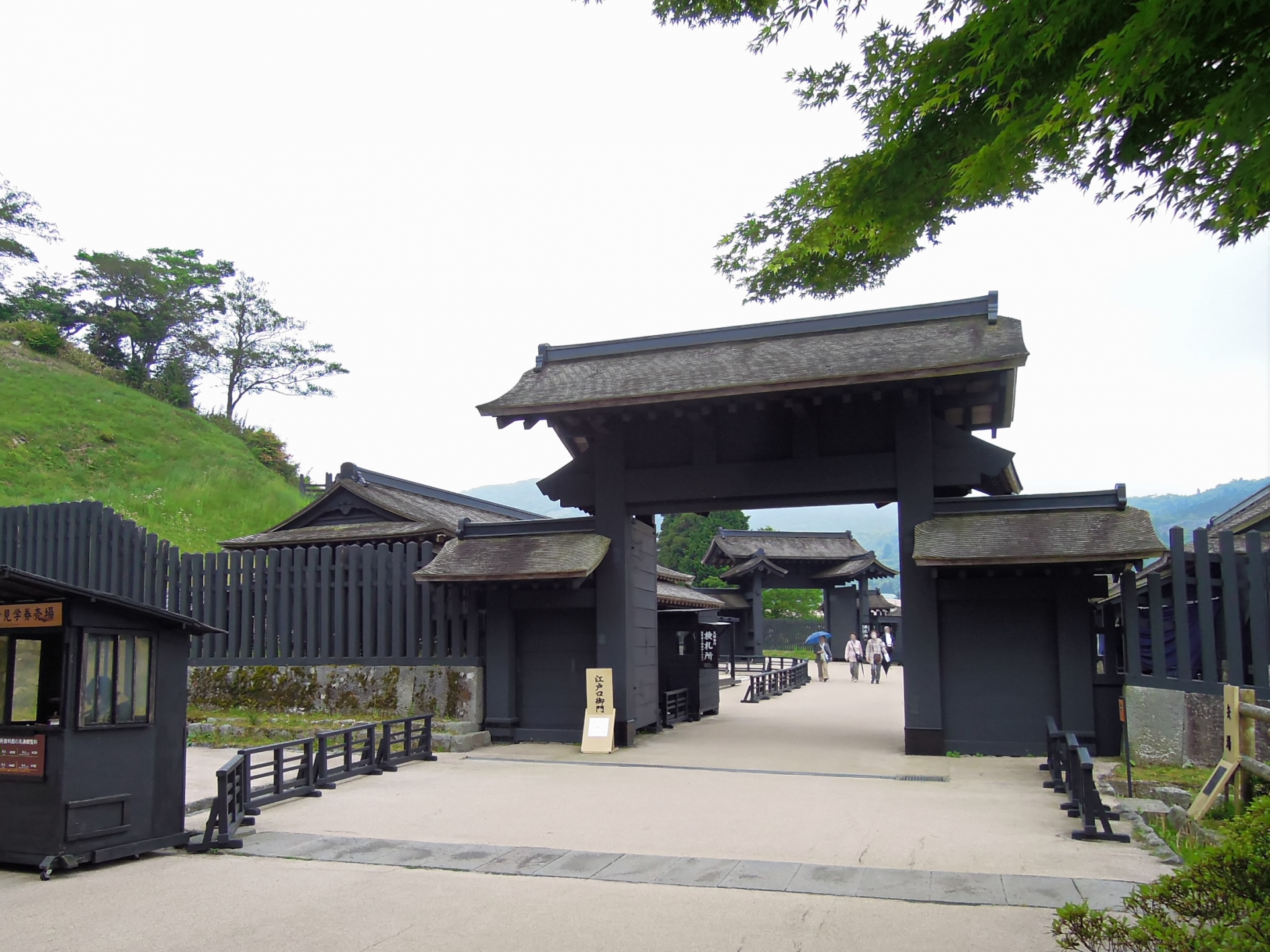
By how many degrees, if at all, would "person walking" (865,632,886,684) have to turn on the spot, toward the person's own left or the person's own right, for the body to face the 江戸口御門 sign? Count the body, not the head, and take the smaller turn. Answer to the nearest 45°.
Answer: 0° — they already face it

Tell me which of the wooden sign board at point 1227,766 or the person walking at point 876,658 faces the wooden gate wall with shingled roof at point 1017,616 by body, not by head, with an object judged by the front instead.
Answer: the person walking

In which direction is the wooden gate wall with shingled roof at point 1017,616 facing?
toward the camera

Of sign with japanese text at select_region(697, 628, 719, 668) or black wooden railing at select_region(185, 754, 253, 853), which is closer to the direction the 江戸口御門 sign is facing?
the black wooden railing

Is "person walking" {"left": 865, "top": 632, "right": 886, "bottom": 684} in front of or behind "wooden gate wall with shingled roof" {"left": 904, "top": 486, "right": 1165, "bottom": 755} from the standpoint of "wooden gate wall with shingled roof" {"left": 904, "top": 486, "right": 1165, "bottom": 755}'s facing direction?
behind

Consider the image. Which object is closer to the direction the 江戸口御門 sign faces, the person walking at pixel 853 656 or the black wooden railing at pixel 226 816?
the black wooden railing

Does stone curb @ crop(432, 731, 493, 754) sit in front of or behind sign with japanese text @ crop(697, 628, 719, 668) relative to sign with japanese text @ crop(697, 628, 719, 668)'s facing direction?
in front

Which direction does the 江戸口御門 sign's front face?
toward the camera

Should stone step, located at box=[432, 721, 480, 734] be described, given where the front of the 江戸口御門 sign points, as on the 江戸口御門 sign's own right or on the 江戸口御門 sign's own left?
on the 江戸口御門 sign's own right

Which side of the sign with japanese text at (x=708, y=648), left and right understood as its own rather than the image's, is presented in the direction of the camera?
front

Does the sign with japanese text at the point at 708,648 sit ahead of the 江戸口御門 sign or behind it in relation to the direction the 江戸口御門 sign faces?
behind

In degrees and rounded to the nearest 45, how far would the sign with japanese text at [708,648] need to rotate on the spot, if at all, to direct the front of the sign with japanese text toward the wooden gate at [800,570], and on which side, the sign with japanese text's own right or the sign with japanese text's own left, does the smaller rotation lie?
approximately 180°

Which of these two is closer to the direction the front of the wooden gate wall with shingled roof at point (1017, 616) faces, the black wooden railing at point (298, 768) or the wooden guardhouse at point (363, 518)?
the black wooden railing

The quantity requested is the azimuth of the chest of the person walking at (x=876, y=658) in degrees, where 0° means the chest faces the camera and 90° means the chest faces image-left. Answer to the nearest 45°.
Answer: approximately 0°
